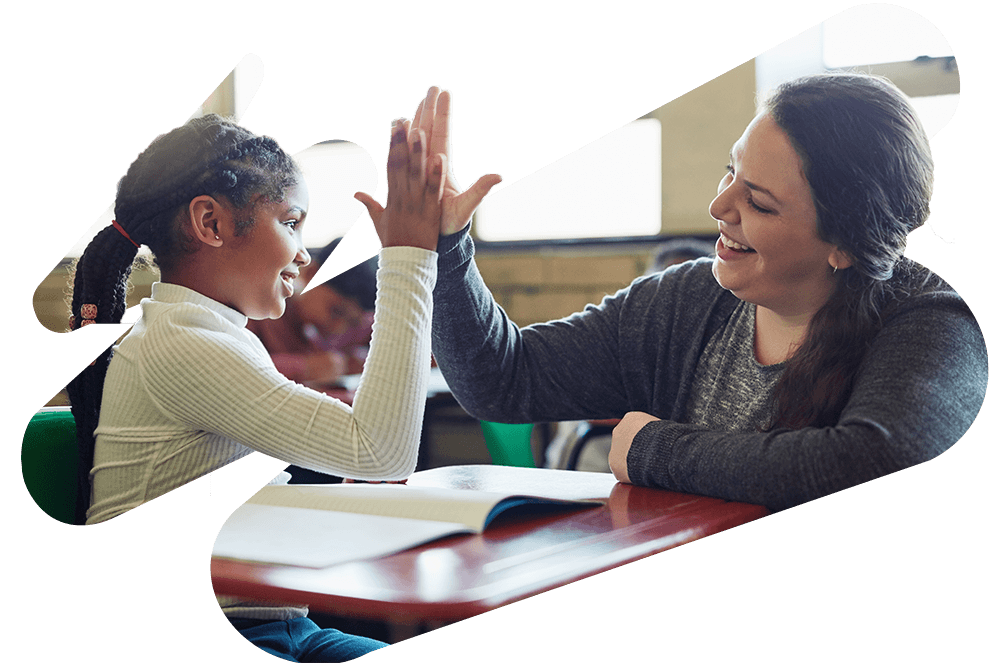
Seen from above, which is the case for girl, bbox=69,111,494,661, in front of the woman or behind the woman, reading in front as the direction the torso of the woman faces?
in front

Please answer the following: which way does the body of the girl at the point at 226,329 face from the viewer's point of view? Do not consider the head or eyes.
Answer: to the viewer's right

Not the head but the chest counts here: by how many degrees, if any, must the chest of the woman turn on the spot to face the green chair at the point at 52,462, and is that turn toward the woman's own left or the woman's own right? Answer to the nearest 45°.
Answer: approximately 45° to the woman's own right

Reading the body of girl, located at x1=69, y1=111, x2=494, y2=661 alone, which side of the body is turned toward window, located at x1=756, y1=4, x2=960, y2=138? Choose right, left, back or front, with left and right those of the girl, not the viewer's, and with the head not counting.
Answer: left

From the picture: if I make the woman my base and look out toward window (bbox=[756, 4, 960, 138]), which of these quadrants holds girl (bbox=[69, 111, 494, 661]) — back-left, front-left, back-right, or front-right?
back-left

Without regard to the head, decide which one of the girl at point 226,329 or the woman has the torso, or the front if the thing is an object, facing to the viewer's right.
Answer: the girl

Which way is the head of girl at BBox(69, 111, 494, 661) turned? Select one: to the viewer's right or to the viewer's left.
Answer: to the viewer's right

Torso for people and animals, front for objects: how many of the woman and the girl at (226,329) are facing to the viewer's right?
1

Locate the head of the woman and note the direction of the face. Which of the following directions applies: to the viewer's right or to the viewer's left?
to the viewer's left

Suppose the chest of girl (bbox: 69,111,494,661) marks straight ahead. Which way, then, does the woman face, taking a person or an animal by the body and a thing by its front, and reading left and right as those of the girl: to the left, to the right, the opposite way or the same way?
the opposite way

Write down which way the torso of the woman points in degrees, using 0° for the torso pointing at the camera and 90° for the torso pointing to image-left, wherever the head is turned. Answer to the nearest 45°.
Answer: approximately 45°
